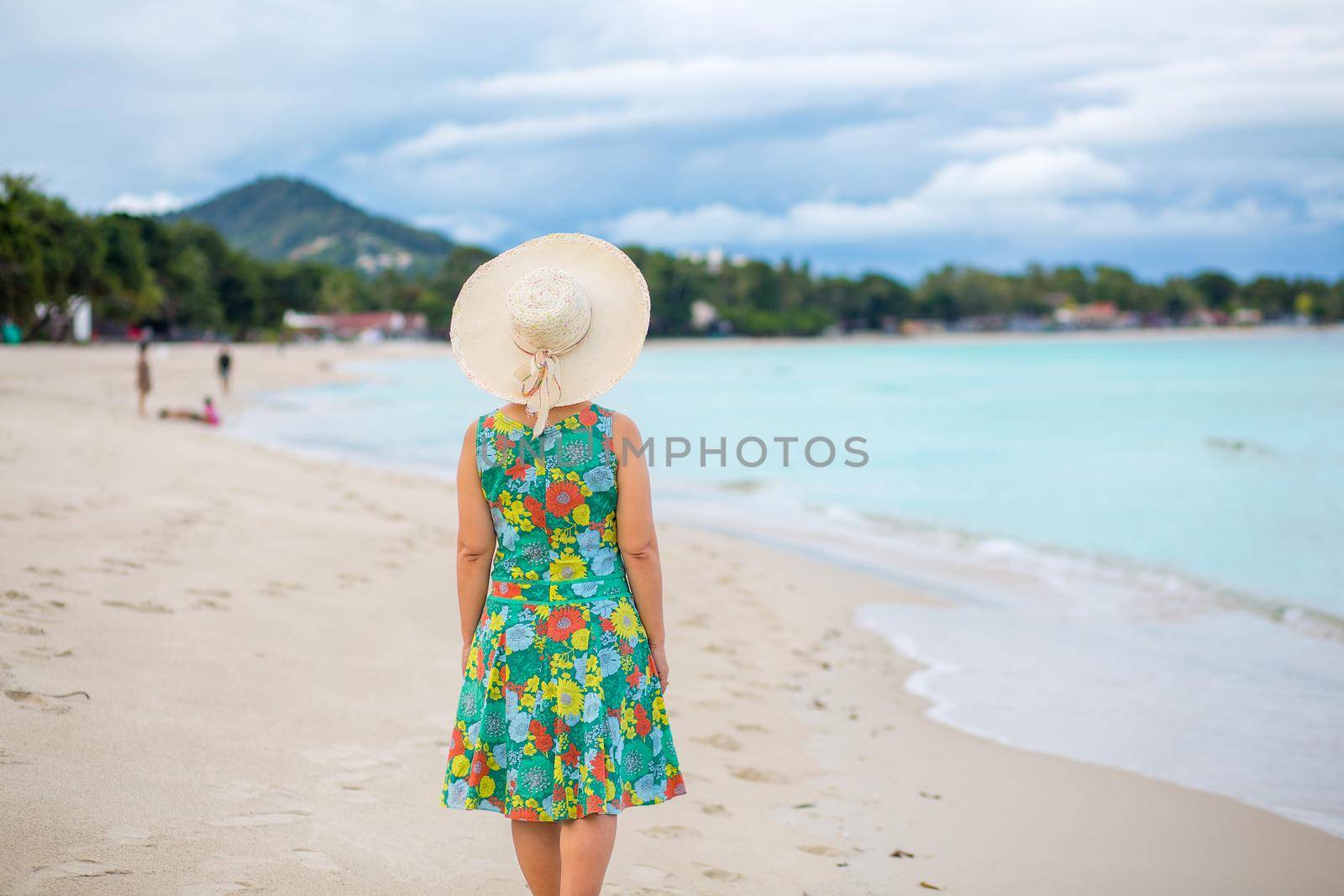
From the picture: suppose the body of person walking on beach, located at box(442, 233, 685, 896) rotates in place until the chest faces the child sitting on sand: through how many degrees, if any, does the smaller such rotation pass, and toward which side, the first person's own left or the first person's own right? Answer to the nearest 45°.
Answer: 0° — they already face them

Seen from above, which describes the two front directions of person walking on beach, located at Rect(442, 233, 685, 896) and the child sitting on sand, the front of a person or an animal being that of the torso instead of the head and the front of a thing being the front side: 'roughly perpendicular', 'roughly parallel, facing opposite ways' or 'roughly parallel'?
roughly perpendicular

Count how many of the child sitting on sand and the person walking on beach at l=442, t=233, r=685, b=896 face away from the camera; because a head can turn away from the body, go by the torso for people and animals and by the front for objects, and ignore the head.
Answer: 1

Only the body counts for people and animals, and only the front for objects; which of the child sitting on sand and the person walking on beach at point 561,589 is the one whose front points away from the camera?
the person walking on beach

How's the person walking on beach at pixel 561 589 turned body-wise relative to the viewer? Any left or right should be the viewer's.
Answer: facing away from the viewer

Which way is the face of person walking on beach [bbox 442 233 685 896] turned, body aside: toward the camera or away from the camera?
away from the camera
